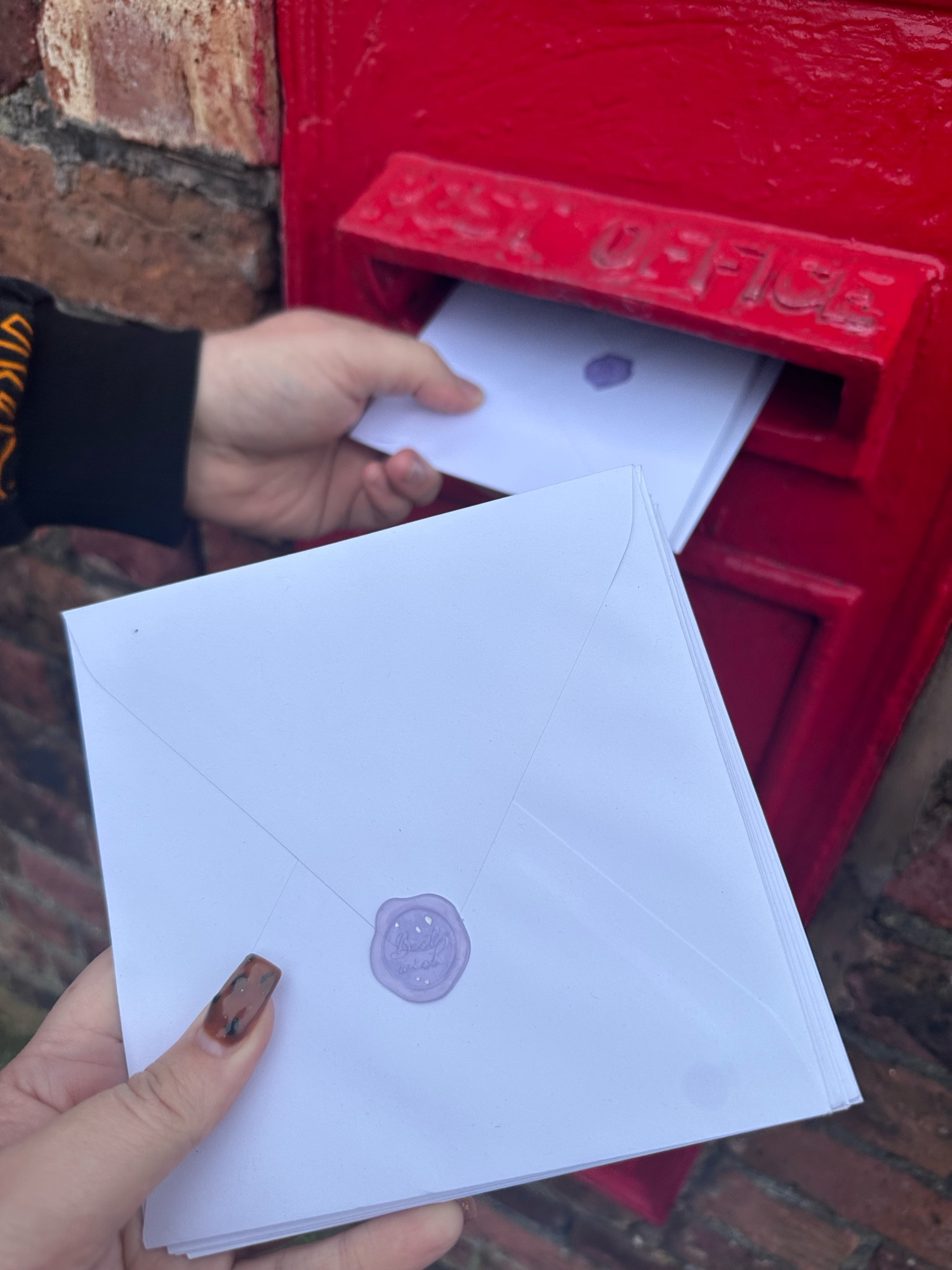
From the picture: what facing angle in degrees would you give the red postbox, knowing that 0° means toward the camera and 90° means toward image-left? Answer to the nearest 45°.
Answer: approximately 45°
